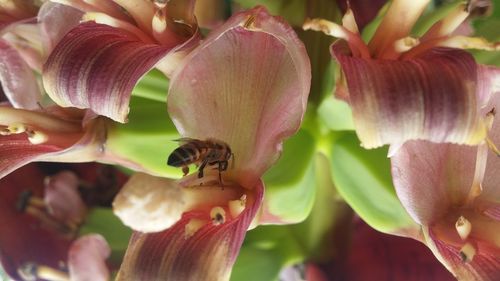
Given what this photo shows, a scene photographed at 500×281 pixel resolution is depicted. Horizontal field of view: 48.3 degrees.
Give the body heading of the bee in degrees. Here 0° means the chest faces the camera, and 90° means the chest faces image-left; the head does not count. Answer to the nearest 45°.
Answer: approximately 270°
